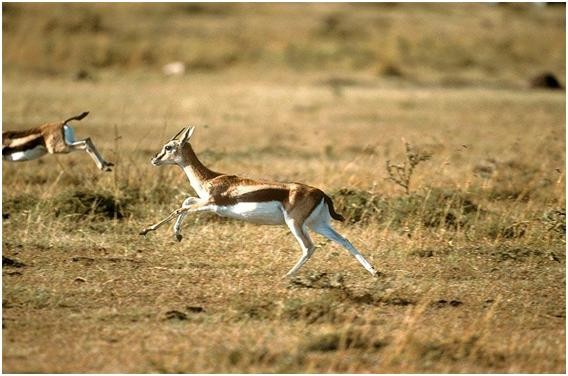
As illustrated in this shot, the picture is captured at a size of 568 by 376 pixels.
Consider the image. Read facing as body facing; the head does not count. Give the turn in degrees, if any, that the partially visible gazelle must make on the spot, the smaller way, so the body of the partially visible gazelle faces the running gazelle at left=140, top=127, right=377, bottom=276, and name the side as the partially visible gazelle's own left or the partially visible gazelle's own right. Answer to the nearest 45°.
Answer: approximately 135° to the partially visible gazelle's own left

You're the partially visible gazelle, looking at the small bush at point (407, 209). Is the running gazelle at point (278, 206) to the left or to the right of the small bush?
right

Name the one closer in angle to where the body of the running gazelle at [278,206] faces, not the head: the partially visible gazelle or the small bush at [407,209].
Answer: the partially visible gazelle

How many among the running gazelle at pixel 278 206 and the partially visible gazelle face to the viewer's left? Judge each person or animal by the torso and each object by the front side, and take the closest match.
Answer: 2

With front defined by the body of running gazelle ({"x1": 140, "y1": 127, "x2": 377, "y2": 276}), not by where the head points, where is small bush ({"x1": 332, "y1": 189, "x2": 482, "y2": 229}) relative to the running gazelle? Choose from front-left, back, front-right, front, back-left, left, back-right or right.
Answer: back-right

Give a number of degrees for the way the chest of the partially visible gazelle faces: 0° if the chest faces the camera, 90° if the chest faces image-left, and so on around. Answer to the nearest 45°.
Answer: approximately 90°

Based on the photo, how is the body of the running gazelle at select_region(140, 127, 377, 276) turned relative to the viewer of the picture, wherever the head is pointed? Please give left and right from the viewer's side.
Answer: facing to the left of the viewer

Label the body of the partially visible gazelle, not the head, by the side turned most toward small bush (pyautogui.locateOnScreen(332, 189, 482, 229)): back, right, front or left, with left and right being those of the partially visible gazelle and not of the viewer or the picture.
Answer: back
